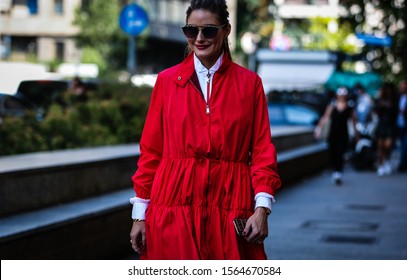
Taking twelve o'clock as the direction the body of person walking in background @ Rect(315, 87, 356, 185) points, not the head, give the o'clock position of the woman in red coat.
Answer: The woman in red coat is roughly at 12 o'clock from the person walking in background.

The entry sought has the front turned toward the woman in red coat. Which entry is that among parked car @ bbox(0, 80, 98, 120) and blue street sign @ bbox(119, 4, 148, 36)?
the blue street sign

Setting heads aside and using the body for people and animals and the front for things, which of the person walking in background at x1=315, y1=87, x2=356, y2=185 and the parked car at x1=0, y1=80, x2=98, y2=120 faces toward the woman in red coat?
the person walking in background

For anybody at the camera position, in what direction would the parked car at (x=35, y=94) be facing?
facing to the left of the viewer

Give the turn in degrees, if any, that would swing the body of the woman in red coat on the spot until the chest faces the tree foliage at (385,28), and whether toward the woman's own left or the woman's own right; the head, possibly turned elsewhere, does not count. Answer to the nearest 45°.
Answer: approximately 180°
